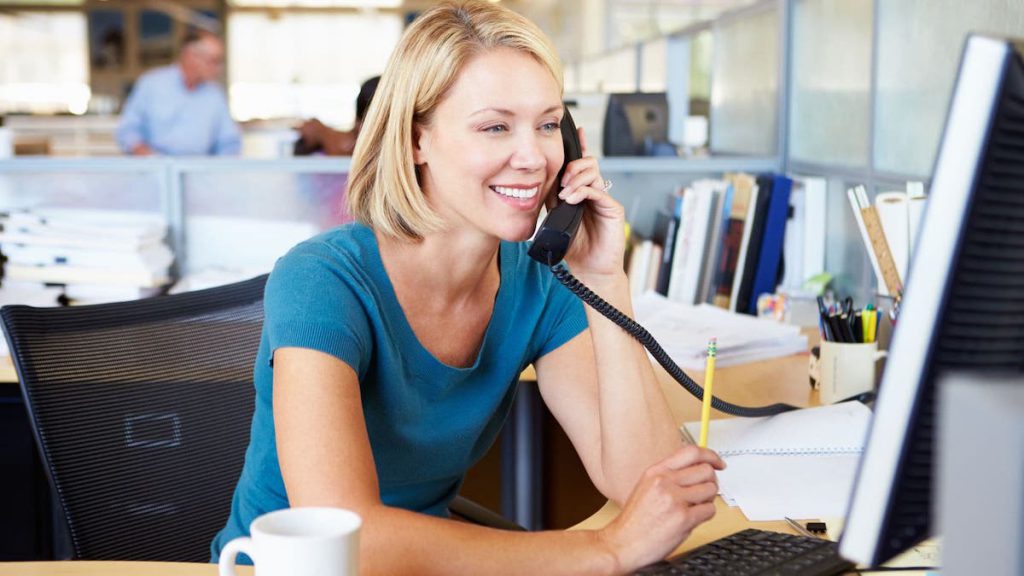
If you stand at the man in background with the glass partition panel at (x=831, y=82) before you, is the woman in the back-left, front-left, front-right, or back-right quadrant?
front-right

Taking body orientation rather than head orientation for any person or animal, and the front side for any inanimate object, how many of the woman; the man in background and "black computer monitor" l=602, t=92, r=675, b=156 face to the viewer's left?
0

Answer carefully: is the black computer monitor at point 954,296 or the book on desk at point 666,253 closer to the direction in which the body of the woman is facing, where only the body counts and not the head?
the black computer monitor

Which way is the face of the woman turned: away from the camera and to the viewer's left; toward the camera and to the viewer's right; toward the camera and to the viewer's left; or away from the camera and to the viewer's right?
toward the camera and to the viewer's right

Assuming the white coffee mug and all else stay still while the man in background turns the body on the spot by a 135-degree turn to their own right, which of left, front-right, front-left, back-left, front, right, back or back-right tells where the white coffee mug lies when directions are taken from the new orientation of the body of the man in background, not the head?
left

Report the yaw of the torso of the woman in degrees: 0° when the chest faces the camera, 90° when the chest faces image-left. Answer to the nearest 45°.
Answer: approximately 315°
